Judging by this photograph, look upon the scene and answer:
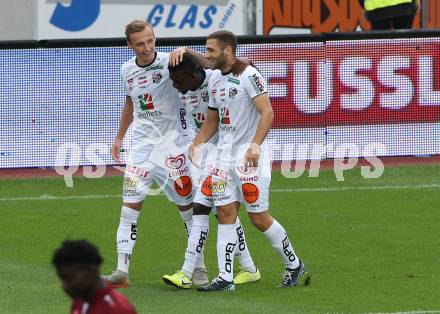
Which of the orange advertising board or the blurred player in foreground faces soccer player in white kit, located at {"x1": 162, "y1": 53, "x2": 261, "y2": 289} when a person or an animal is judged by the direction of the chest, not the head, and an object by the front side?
the orange advertising board

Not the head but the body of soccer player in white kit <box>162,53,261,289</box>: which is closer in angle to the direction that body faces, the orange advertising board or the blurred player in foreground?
the blurred player in foreground

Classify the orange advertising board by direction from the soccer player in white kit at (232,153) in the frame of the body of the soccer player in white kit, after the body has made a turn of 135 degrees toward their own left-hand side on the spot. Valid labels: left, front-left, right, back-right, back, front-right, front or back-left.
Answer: left

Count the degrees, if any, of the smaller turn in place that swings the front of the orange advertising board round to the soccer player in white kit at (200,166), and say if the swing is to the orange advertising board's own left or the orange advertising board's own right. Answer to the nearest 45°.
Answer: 0° — it already faces them

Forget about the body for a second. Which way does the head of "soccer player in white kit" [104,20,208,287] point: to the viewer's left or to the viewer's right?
to the viewer's right

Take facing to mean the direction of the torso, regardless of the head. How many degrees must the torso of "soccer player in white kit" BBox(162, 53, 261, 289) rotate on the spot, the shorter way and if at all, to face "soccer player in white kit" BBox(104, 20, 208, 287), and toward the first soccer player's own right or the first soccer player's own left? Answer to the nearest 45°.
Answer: approximately 90° to the first soccer player's own right

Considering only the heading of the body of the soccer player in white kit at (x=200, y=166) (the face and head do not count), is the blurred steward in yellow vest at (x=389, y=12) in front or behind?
behind
